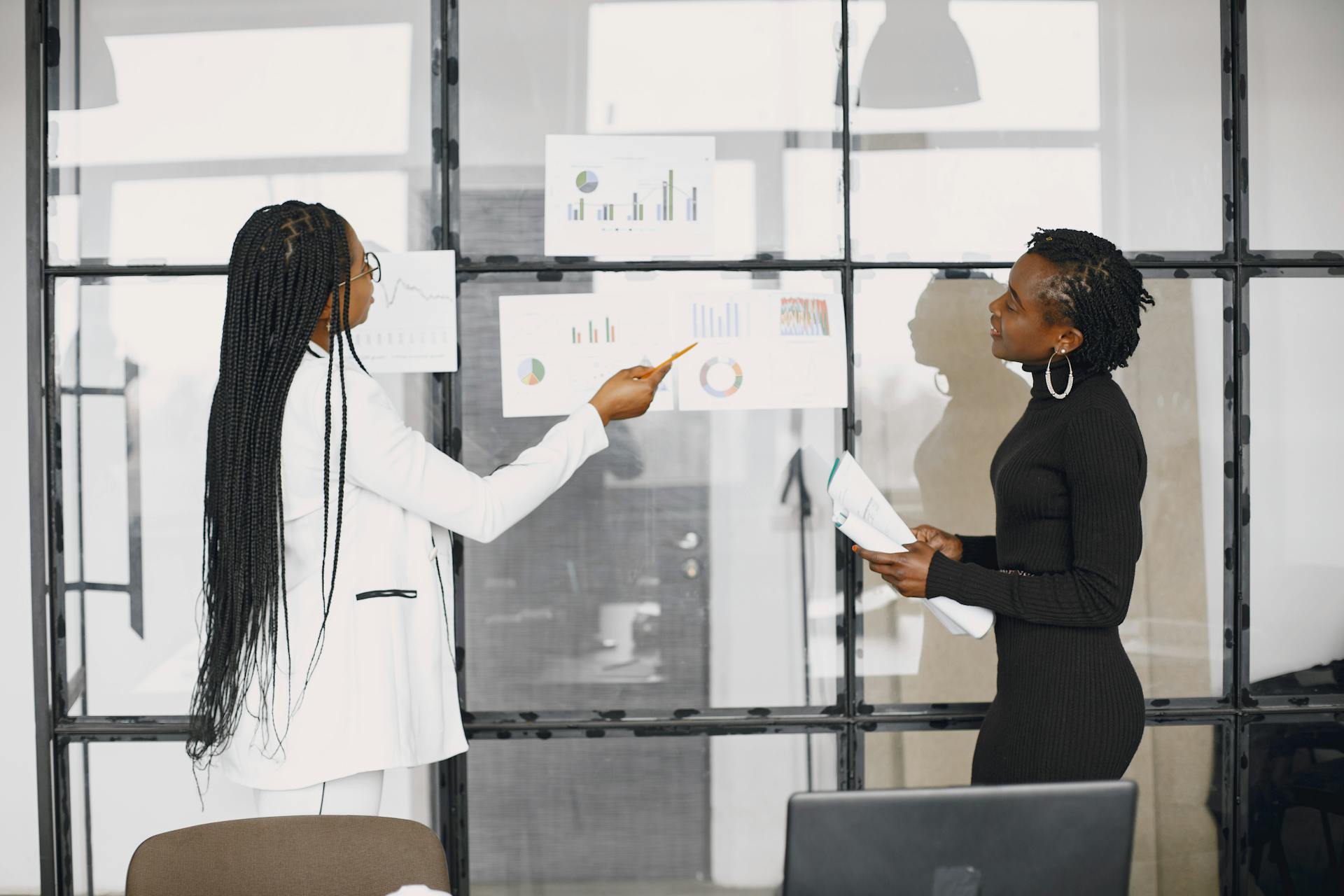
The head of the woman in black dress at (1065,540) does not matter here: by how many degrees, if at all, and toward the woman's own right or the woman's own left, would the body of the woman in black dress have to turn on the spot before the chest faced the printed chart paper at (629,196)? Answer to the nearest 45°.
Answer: approximately 45° to the woman's own right

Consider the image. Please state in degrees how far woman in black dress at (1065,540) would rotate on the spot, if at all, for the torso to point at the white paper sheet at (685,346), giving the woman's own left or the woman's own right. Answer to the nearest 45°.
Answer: approximately 45° to the woman's own right

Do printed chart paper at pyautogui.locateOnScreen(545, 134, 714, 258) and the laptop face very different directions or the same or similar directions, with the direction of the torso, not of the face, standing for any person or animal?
very different directions

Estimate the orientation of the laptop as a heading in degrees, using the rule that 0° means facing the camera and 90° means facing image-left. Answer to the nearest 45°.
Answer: approximately 180°

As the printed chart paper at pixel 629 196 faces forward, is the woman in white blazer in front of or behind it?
in front

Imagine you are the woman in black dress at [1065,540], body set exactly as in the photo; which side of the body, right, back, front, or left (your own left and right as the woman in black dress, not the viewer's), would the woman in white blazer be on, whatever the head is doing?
front

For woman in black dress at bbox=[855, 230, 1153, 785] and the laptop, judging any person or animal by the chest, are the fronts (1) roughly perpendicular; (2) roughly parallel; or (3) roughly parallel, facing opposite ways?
roughly perpendicular

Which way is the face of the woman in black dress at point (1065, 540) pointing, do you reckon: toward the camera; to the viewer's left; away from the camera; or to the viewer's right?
to the viewer's left

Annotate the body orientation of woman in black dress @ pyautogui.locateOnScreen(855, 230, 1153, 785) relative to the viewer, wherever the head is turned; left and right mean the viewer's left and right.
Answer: facing to the left of the viewer

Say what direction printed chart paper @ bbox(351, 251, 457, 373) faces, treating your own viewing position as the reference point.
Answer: facing the viewer

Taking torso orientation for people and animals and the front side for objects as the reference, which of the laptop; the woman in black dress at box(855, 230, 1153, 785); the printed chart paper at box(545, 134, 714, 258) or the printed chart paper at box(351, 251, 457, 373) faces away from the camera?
the laptop
